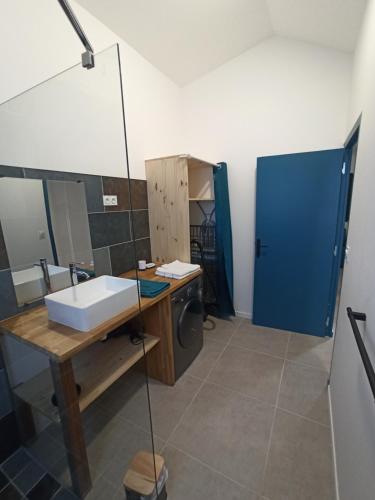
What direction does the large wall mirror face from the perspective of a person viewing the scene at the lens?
facing the viewer and to the right of the viewer

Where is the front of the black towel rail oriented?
to the viewer's left

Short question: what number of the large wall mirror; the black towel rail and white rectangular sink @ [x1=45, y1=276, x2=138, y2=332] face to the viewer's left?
1

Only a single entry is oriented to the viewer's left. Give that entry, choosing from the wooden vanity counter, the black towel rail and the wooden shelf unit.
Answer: the black towel rail

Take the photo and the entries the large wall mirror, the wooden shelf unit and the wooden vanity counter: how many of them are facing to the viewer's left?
0

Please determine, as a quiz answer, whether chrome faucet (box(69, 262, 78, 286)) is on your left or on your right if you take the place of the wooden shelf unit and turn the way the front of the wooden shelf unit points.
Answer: on your right

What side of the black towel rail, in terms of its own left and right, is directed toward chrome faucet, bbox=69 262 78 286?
front

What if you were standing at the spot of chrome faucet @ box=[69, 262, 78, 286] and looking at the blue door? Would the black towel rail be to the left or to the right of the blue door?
right

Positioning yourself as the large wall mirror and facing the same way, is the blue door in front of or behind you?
in front

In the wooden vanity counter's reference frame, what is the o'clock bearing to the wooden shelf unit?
The wooden shelf unit is roughly at 9 o'clock from the wooden vanity counter.
